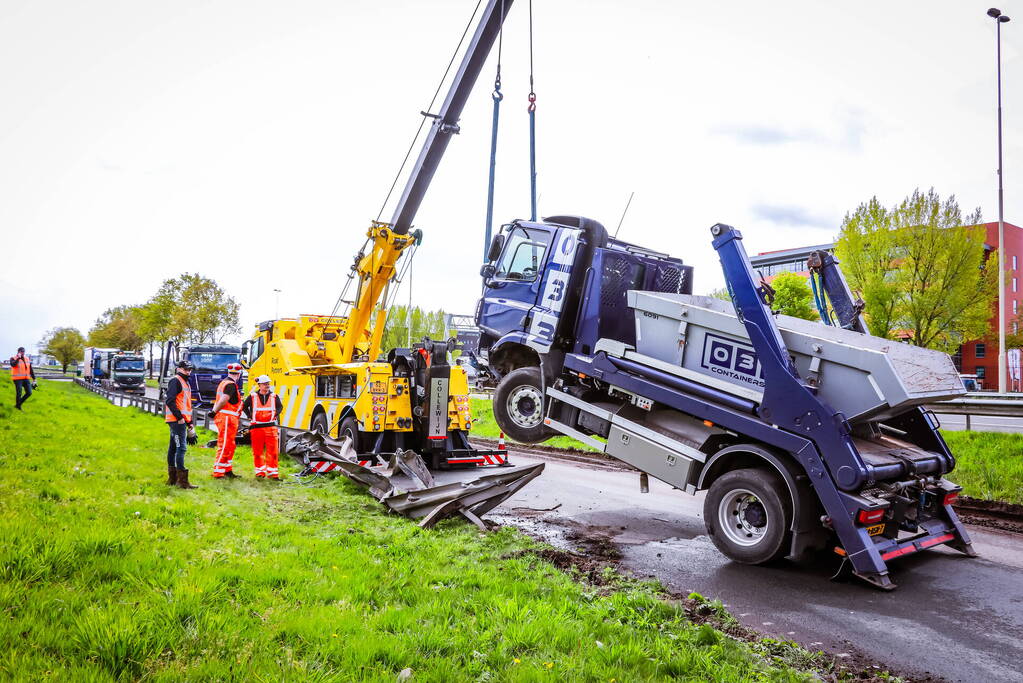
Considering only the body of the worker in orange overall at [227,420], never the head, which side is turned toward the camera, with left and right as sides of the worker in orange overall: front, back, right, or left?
right

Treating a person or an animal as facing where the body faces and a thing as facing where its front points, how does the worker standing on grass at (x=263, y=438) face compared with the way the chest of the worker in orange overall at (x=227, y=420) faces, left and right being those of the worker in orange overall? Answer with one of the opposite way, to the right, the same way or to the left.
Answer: to the right

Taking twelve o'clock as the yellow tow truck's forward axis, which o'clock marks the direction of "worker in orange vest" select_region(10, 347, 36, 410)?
The worker in orange vest is roughly at 12 o'clock from the yellow tow truck.

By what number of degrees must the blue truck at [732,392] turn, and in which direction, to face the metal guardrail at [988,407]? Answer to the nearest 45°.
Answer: approximately 90° to its right

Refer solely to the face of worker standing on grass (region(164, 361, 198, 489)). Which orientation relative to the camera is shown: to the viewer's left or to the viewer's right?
to the viewer's right

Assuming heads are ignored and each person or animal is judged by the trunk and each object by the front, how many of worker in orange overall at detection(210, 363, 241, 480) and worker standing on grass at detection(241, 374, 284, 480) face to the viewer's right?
1

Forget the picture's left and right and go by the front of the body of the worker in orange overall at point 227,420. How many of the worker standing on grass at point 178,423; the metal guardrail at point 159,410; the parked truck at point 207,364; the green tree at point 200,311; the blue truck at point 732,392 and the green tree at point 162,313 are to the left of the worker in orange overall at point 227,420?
4

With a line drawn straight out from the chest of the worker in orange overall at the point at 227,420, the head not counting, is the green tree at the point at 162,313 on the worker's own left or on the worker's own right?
on the worker's own left

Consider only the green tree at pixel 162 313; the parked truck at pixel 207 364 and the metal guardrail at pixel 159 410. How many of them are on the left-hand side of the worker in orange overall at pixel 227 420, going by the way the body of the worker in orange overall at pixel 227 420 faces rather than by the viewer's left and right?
3

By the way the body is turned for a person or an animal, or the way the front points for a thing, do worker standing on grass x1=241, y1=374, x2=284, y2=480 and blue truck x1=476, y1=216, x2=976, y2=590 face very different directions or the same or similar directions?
very different directions

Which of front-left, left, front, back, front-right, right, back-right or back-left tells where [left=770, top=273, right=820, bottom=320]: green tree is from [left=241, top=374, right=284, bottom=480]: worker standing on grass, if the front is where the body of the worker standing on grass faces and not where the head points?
back-left

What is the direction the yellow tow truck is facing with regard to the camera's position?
facing away from the viewer and to the left of the viewer

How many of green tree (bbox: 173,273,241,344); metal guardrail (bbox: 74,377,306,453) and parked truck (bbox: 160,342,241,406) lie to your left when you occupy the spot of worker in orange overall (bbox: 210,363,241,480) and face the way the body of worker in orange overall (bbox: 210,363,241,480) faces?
3
